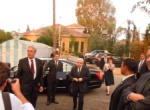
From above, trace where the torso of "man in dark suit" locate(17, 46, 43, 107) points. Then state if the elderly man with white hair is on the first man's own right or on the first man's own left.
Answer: on the first man's own left

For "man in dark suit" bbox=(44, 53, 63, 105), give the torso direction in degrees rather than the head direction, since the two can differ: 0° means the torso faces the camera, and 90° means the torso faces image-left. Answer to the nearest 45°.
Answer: approximately 315°

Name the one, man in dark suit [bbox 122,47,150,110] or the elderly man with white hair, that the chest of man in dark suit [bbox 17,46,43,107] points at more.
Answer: the man in dark suit

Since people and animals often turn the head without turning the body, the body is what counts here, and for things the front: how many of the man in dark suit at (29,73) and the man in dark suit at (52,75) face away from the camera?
0

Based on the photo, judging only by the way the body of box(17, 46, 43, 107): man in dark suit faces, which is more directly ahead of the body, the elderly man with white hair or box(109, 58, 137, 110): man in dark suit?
the man in dark suit

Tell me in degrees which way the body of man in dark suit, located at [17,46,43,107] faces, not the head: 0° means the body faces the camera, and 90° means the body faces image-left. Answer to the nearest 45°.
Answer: approximately 0°

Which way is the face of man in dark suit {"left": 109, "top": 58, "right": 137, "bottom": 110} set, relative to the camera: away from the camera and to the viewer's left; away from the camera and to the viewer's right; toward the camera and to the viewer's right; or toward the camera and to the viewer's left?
away from the camera and to the viewer's left
